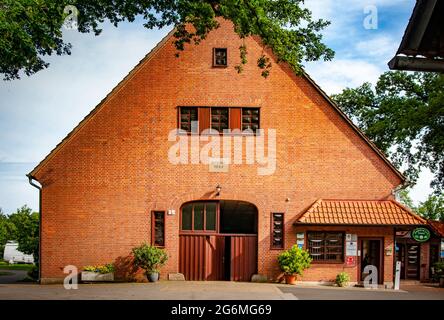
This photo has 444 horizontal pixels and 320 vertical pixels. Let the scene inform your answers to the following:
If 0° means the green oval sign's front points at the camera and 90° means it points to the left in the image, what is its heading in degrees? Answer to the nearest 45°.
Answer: approximately 0°

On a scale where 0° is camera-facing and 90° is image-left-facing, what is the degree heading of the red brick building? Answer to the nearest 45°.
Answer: approximately 0°

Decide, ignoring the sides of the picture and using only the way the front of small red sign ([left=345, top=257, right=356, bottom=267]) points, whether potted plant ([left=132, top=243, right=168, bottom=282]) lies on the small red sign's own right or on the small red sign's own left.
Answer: on the small red sign's own right

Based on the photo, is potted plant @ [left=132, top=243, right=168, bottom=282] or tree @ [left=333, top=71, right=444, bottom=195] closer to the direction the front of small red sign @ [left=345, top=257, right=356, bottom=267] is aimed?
the potted plant

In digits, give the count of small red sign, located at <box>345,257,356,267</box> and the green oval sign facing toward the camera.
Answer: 2

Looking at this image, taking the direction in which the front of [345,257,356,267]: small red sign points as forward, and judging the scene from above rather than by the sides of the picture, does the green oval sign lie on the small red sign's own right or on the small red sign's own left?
on the small red sign's own left
